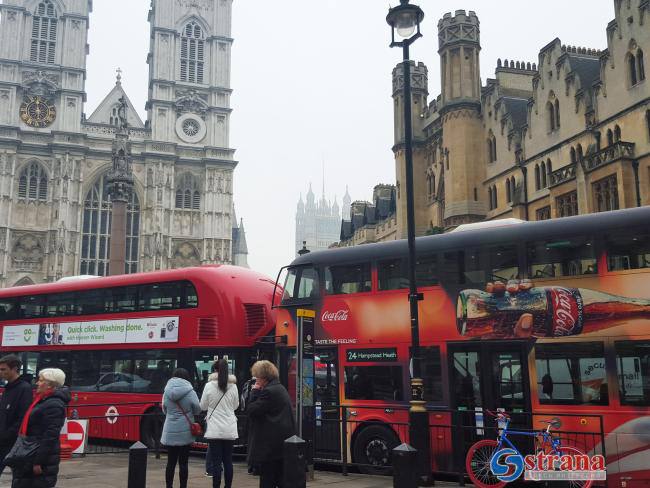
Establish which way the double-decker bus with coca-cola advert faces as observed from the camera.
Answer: facing to the left of the viewer

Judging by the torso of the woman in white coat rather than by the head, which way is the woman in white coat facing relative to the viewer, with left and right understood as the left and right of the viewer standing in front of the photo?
facing away from the viewer

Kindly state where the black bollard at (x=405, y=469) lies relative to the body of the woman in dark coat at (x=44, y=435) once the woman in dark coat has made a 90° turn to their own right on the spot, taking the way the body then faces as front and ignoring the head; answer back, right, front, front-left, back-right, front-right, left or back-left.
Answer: right

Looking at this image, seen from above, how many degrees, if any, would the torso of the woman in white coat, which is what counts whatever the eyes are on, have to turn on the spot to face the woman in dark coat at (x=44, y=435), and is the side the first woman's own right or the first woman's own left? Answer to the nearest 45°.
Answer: approximately 135° to the first woman's own left
